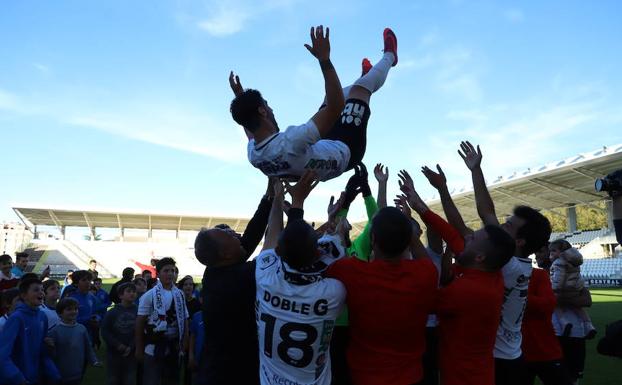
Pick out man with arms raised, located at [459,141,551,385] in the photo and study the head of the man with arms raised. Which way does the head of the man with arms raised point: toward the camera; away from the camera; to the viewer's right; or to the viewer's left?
to the viewer's left

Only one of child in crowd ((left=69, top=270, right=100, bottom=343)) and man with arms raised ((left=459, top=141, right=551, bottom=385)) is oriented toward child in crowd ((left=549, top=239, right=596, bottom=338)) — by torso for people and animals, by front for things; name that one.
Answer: child in crowd ((left=69, top=270, right=100, bottom=343))

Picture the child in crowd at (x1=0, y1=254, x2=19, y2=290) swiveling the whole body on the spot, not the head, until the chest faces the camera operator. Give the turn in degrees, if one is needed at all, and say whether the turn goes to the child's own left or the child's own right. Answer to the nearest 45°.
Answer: approximately 45° to the child's own right

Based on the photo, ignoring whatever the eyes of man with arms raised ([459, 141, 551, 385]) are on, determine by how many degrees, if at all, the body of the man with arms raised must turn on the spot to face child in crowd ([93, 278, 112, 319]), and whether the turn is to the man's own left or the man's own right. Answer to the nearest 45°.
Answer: approximately 45° to the man's own right

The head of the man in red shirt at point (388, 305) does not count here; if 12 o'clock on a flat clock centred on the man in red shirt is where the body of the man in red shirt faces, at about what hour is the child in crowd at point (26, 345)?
The child in crowd is roughly at 10 o'clock from the man in red shirt.

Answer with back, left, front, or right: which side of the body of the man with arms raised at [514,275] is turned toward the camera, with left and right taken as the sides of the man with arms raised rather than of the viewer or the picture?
left

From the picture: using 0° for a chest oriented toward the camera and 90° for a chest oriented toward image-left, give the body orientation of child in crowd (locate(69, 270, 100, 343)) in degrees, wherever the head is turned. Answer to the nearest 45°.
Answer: approximately 315°

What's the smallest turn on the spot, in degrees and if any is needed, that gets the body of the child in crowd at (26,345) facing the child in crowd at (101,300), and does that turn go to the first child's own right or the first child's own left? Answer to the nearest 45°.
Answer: approximately 135° to the first child's own left

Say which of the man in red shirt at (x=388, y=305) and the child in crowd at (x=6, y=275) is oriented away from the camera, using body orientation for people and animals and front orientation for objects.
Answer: the man in red shirt

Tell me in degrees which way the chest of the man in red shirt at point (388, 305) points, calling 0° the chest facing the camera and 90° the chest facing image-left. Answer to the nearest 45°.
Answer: approximately 180°

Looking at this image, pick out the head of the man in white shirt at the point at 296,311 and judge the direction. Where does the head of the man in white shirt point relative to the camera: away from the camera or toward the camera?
away from the camera
